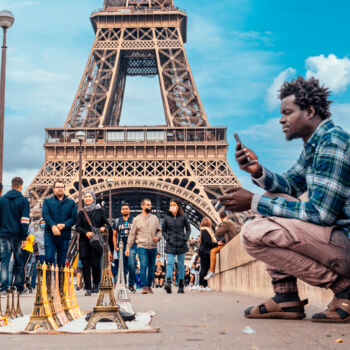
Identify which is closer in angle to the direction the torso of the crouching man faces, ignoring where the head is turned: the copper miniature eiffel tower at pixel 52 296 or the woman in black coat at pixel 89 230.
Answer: the copper miniature eiffel tower

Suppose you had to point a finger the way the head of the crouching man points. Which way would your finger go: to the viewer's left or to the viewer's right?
to the viewer's left

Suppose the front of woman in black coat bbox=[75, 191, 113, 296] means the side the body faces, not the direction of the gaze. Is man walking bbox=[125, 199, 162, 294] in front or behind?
behind

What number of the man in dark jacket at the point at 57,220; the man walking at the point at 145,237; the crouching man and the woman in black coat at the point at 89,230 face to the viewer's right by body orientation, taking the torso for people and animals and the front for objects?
0

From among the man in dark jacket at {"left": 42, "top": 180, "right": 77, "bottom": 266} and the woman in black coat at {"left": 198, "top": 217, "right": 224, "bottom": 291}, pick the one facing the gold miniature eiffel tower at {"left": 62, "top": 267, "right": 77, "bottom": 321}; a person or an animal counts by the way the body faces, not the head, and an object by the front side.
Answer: the man in dark jacket

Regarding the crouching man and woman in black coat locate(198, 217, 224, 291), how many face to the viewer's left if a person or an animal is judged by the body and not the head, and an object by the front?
1

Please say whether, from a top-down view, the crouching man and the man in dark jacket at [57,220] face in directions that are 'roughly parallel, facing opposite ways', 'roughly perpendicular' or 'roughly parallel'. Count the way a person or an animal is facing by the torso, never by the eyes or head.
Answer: roughly perpendicular

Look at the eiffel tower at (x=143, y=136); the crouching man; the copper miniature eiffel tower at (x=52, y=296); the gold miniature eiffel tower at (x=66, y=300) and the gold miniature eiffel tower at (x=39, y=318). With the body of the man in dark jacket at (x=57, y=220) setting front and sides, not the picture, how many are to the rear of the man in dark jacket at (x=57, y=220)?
1

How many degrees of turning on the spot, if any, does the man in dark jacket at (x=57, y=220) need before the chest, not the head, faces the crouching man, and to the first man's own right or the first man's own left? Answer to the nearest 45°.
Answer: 0° — they already face them

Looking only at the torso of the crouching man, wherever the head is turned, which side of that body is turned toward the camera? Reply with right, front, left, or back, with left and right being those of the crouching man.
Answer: left

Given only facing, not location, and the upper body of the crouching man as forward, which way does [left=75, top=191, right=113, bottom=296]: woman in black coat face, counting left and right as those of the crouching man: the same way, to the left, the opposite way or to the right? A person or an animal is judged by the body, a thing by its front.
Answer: to the left

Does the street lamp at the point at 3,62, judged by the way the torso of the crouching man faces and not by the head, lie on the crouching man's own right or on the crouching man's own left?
on the crouching man's own right

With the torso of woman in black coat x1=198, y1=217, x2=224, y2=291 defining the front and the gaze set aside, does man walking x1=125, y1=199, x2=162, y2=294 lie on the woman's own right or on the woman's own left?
on the woman's own right

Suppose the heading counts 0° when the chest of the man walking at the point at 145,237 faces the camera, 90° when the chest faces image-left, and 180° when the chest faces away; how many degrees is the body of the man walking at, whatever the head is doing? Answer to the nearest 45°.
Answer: approximately 0°

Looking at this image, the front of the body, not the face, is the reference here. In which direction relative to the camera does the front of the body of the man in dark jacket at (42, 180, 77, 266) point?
toward the camera

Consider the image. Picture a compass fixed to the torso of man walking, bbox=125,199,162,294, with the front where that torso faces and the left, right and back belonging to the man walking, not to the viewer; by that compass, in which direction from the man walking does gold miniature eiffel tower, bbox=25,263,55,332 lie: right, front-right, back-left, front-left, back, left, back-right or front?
front
